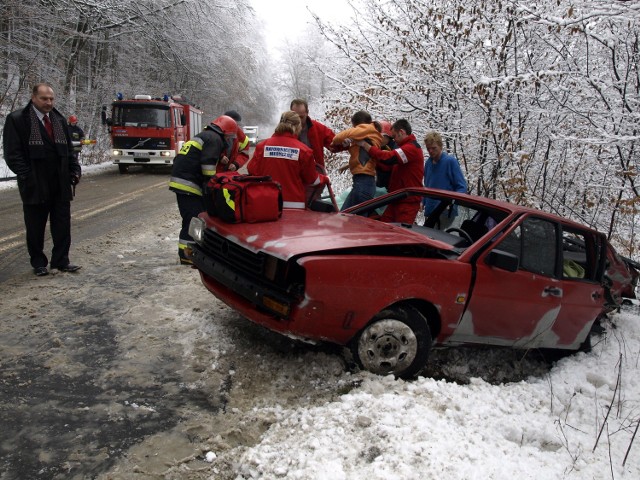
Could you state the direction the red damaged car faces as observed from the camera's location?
facing the viewer and to the left of the viewer

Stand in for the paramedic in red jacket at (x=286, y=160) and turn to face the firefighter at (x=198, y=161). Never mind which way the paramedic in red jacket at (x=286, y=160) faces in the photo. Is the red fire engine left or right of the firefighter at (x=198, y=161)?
right

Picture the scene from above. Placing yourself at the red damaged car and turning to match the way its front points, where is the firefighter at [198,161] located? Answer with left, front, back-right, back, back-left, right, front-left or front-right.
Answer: right

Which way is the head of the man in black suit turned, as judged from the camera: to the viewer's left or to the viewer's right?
to the viewer's right

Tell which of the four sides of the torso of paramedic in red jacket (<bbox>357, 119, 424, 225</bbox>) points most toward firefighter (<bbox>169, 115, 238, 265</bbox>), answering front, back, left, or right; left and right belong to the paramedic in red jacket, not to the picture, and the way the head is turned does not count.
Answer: front

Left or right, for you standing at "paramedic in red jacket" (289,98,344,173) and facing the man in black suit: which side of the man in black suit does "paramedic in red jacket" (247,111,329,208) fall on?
left

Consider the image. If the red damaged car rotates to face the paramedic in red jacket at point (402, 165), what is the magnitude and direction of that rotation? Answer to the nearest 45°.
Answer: approximately 135° to its right

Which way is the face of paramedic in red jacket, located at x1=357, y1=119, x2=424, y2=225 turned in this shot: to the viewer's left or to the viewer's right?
to the viewer's left

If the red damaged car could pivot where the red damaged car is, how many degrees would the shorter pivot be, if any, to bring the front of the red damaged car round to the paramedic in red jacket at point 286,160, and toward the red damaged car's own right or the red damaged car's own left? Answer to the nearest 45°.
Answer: approximately 90° to the red damaged car's own right

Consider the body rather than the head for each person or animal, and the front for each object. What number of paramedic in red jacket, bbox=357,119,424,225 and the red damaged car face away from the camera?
0

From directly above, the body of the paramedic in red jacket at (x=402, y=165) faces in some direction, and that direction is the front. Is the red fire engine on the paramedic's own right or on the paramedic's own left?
on the paramedic's own right

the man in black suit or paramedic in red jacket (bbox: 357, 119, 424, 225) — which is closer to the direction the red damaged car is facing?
the man in black suit

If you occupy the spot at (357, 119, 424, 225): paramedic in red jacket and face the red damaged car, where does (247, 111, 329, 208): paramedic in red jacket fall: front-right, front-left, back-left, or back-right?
front-right

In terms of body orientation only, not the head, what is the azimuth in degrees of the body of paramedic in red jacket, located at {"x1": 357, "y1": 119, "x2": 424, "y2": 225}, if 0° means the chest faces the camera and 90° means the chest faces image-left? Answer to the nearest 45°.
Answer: approximately 90°

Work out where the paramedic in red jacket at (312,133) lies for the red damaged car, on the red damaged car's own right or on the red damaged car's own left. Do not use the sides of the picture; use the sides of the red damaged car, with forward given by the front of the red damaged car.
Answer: on the red damaged car's own right
